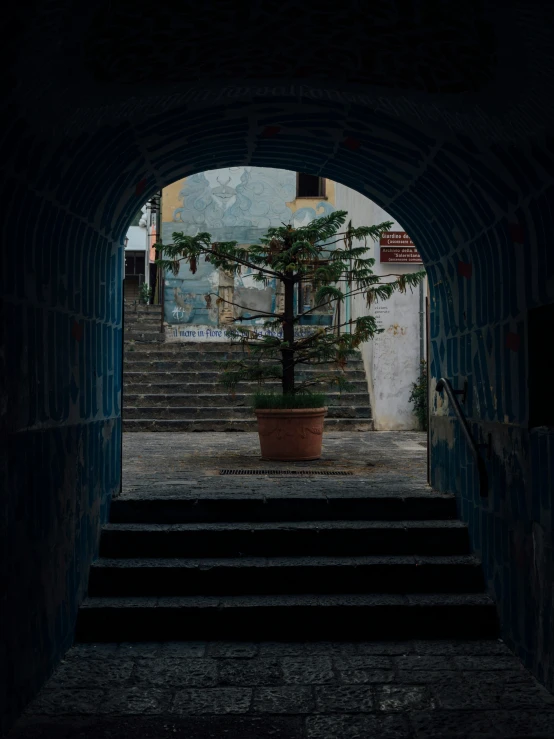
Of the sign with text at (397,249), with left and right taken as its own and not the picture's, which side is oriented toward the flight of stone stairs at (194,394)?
right

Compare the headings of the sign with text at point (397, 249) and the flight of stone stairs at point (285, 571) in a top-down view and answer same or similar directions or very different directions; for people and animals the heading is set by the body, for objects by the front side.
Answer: same or similar directions

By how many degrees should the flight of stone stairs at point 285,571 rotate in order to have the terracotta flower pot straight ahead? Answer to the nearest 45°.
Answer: approximately 180°

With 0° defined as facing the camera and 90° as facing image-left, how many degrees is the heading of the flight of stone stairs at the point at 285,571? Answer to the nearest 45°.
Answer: approximately 0°

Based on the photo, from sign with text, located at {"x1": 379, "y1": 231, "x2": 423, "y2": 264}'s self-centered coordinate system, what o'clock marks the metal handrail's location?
The metal handrail is roughly at 12 o'clock from the sign with text.

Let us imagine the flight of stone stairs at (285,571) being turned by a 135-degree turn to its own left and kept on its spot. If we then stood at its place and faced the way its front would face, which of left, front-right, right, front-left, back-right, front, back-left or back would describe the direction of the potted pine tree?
front-left

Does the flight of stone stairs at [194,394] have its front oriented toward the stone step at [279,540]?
yes

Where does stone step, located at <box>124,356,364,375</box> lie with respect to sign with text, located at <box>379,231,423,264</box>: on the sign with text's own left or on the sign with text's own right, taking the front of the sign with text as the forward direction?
on the sign with text's own right

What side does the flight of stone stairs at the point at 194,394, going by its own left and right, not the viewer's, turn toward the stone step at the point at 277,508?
front

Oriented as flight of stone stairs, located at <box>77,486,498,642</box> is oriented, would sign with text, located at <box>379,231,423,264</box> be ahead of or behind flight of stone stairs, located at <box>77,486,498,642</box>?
behind

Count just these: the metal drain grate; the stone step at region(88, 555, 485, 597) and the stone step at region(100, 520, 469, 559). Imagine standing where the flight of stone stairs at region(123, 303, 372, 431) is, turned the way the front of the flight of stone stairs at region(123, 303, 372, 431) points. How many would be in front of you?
3

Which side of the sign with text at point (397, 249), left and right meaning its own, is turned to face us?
front

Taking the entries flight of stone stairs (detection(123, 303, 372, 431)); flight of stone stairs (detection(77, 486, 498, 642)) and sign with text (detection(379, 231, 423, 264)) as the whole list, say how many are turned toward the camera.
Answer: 3

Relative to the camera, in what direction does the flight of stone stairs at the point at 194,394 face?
facing the viewer

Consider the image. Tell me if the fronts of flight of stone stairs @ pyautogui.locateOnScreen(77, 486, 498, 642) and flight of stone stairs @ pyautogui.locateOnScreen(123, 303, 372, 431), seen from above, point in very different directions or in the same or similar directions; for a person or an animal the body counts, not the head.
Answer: same or similar directions

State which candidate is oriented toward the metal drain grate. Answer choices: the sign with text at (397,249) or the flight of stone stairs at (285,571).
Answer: the sign with text

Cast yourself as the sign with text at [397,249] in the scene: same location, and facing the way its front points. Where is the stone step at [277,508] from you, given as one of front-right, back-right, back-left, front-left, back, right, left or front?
front
